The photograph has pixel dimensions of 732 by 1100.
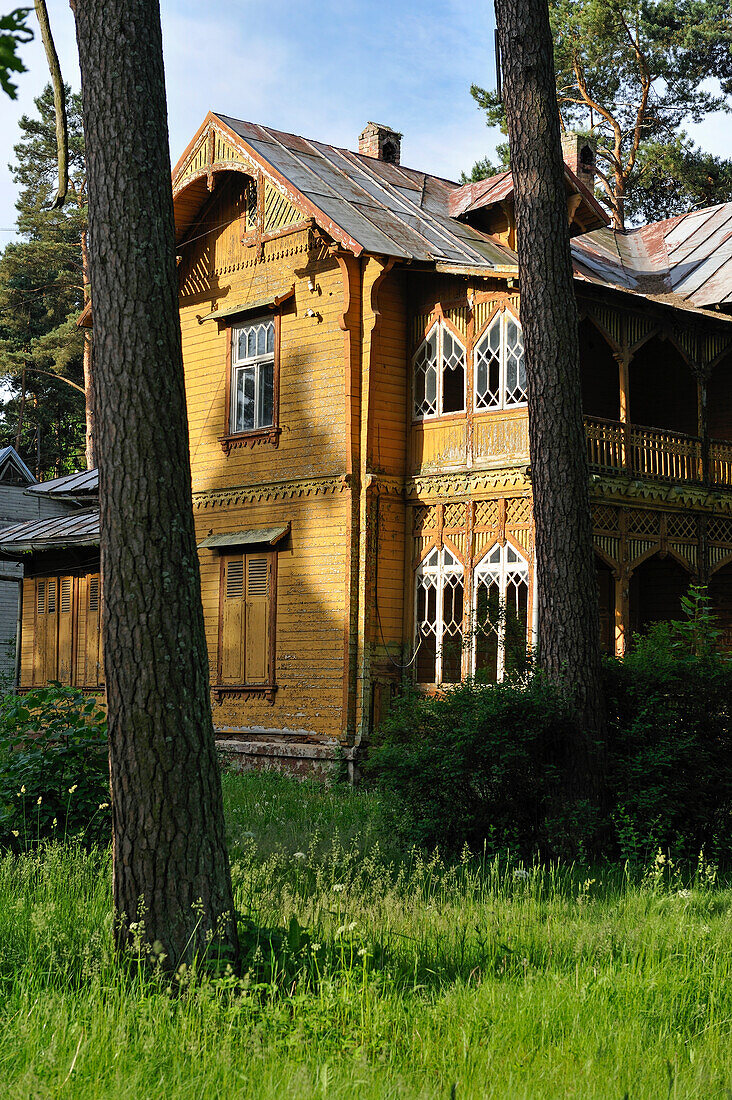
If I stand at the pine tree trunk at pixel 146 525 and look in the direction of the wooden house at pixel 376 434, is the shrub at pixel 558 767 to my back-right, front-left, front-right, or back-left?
front-right

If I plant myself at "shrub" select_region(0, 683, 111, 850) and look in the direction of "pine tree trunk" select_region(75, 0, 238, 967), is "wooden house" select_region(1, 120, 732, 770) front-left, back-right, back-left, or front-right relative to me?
back-left
